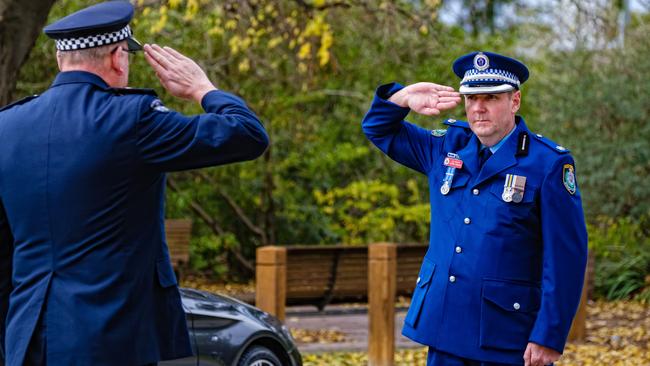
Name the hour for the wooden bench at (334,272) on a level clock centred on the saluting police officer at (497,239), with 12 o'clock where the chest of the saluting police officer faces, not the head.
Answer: The wooden bench is roughly at 4 o'clock from the saluting police officer.

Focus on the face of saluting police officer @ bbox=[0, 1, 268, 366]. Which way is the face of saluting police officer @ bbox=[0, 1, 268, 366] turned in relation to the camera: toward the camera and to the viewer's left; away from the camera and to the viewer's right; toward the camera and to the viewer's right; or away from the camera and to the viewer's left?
away from the camera and to the viewer's right

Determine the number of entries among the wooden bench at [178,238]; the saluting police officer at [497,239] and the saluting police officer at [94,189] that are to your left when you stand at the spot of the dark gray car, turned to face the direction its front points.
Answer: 1

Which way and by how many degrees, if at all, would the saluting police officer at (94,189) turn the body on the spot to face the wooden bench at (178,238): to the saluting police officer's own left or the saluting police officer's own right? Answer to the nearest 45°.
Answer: approximately 45° to the saluting police officer's own left

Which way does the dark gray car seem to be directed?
to the viewer's right

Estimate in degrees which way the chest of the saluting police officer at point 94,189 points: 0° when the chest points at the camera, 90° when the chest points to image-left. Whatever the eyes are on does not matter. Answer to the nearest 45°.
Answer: approximately 225°

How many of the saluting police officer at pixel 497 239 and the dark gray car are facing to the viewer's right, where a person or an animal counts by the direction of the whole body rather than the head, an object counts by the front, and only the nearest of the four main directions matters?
1

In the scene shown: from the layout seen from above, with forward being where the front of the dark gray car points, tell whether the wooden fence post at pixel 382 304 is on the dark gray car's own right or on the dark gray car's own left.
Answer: on the dark gray car's own left

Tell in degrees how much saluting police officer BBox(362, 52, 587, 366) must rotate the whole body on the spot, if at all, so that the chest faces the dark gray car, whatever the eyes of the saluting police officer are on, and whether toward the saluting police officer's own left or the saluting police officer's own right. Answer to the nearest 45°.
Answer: approximately 90° to the saluting police officer's own right
